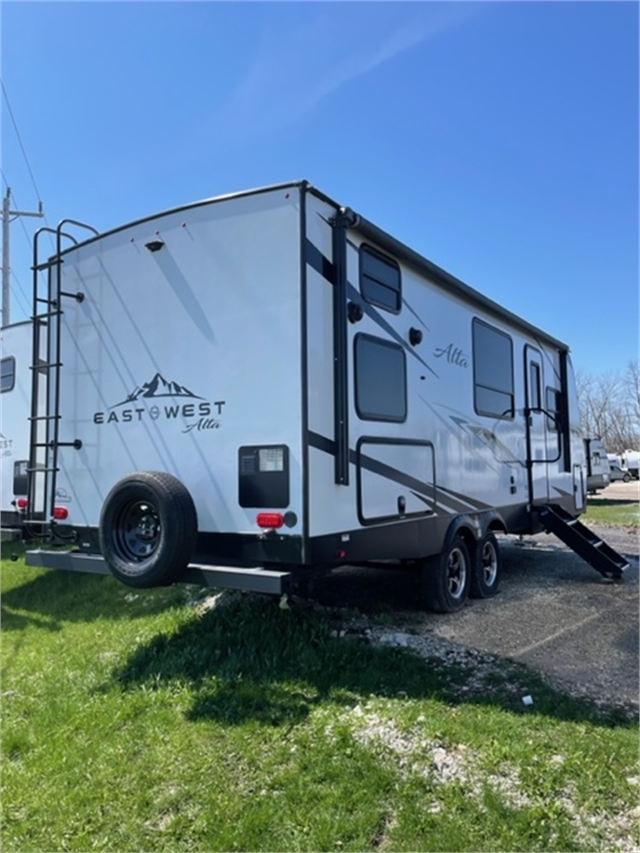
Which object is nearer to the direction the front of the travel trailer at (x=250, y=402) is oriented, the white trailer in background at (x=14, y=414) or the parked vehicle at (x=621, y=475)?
the parked vehicle

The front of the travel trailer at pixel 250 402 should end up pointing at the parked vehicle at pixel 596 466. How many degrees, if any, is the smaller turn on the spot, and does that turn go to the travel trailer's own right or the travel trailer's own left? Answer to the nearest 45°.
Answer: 0° — it already faces it

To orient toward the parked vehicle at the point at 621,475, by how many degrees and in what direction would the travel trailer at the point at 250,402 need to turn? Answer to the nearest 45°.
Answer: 0° — it already faces it

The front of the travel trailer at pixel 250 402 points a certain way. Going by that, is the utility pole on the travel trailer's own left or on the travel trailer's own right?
on the travel trailer's own left

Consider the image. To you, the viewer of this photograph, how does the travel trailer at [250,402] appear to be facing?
facing away from the viewer and to the right of the viewer

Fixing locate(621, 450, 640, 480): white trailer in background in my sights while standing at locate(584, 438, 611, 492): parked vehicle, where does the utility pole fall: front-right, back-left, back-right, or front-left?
back-left

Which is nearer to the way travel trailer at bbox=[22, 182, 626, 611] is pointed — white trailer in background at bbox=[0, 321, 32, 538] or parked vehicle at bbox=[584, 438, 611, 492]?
the parked vehicle

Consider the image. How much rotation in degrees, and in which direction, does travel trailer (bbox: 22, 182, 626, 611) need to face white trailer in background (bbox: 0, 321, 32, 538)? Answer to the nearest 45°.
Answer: approximately 90° to its left

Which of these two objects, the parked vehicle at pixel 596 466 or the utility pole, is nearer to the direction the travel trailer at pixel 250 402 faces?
the parked vehicle
